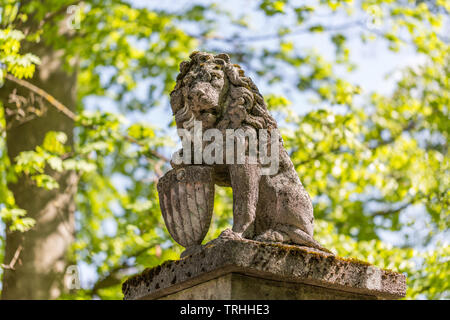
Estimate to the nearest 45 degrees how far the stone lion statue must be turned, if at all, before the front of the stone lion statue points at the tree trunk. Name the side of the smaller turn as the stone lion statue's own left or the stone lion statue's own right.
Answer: approximately 90° to the stone lion statue's own right

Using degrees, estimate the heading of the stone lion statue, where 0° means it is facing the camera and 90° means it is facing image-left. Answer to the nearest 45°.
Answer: approximately 45°
